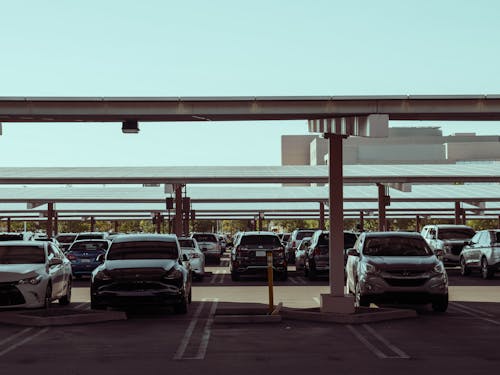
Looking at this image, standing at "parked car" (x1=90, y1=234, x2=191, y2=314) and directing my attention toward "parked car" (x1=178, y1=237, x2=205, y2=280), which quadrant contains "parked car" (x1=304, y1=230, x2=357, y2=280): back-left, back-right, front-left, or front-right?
front-right

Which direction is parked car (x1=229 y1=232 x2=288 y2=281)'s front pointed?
away from the camera

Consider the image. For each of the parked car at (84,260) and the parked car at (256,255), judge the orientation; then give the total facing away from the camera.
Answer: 2

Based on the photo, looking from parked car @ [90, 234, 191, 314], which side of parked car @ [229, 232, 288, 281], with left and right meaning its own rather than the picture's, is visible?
back

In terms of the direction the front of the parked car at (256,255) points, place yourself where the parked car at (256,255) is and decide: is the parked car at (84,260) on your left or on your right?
on your left

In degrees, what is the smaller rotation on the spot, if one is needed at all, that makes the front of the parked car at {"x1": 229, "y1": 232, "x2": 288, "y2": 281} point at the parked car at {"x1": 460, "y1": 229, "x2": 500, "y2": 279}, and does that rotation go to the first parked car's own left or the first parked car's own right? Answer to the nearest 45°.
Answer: approximately 90° to the first parked car's own right

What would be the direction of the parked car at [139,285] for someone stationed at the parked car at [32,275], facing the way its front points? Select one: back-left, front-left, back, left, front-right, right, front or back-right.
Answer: left

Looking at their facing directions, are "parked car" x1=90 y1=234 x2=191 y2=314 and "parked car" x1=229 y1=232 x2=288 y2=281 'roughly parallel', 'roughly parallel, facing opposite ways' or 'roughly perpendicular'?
roughly parallel, facing opposite ways

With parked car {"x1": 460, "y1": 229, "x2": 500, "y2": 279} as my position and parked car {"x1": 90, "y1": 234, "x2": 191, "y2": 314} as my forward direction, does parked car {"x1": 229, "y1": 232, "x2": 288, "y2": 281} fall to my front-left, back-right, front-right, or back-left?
front-right

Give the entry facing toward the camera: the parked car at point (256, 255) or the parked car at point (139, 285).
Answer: the parked car at point (139, 285)

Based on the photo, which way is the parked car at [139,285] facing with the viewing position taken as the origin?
facing the viewer
